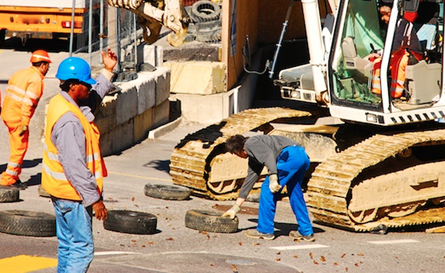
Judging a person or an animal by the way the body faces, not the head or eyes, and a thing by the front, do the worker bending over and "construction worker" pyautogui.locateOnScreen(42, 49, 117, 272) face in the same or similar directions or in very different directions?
very different directions

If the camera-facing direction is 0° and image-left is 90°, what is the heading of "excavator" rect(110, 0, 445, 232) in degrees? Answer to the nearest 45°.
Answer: approximately 45°

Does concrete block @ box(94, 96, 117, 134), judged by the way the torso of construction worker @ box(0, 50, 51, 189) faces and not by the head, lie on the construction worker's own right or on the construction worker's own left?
on the construction worker's own left

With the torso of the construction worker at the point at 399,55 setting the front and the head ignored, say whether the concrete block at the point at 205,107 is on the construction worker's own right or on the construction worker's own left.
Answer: on the construction worker's own right

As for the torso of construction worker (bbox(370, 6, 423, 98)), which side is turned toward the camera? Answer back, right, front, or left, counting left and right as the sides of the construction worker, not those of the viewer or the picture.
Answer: left

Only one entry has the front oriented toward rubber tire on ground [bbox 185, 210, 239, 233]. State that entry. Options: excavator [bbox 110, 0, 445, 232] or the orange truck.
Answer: the excavator

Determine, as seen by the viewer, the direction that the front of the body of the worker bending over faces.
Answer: to the viewer's left
